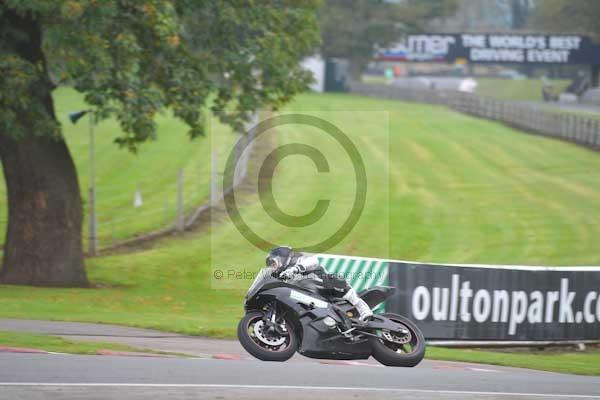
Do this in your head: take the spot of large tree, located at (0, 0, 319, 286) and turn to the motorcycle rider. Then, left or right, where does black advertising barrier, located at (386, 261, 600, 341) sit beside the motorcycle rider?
left

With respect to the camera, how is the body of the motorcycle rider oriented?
to the viewer's left

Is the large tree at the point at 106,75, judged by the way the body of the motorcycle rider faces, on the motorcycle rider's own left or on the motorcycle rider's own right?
on the motorcycle rider's own right

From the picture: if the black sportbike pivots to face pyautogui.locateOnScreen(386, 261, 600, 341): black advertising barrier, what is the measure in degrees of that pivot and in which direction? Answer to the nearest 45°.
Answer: approximately 135° to its right

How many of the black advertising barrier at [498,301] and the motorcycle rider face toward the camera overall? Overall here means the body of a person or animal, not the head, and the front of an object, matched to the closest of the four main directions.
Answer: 1

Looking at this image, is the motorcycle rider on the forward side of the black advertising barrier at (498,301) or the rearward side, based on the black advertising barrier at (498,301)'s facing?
on the forward side

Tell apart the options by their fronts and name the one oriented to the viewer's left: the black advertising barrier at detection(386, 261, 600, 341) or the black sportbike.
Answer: the black sportbike

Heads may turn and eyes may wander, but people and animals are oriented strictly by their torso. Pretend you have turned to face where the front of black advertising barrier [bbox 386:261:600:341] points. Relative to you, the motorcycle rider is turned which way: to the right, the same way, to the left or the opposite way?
to the right

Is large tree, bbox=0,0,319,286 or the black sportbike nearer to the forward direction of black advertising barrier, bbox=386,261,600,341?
the black sportbike

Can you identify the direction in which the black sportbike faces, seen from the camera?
facing to the left of the viewer

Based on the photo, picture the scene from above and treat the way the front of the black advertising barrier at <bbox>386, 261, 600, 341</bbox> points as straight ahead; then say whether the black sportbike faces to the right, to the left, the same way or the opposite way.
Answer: to the right

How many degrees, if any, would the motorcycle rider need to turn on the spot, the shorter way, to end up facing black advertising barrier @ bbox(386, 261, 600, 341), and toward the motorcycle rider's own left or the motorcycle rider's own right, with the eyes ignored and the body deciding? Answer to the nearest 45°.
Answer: approximately 135° to the motorcycle rider's own right

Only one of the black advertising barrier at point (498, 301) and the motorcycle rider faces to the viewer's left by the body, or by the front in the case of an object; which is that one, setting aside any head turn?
the motorcycle rider

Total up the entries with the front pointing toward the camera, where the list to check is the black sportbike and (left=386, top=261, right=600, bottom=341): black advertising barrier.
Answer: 1
